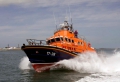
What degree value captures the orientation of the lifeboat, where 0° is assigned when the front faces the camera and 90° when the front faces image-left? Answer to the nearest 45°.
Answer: approximately 45°
